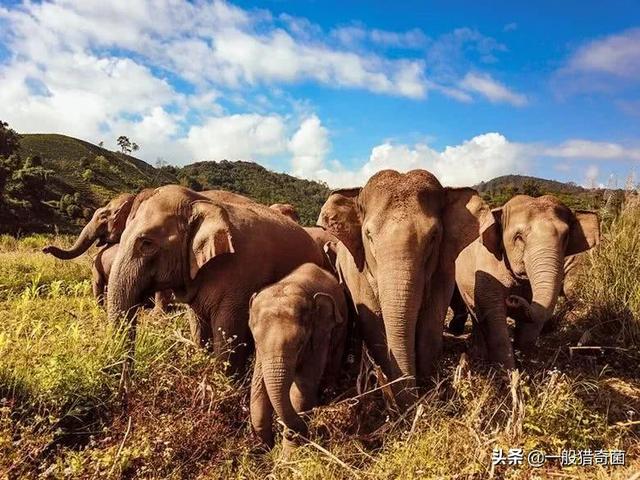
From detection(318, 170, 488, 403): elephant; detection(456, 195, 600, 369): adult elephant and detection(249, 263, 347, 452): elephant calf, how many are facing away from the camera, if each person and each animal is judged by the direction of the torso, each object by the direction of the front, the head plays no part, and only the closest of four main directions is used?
0

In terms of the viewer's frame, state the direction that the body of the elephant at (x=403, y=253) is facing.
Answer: toward the camera

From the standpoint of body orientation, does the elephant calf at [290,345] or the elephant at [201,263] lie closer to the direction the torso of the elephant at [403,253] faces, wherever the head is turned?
the elephant calf

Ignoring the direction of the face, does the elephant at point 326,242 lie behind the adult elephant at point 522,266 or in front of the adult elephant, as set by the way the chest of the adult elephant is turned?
behind

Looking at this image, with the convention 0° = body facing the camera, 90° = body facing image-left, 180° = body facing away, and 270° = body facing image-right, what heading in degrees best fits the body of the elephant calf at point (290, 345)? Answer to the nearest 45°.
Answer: approximately 45°

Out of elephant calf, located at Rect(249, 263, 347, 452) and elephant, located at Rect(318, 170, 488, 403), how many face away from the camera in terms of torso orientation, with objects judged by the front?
0

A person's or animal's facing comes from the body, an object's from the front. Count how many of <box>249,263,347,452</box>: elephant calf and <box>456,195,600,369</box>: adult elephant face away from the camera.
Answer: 0

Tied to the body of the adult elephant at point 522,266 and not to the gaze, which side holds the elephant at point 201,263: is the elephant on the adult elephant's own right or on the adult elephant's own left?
on the adult elephant's own right

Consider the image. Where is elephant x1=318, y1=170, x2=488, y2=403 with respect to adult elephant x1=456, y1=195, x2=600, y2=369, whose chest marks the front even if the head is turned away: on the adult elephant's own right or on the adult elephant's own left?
on the adult elephant's own right

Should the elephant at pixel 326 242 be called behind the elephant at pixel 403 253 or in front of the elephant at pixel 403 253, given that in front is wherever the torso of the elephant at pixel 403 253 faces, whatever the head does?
behind

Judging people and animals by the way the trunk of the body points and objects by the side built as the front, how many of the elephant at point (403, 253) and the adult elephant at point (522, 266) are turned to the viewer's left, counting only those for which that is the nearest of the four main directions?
0

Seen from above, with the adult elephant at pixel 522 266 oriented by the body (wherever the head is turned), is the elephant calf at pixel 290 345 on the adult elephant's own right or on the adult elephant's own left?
on the adult elephant's own right
